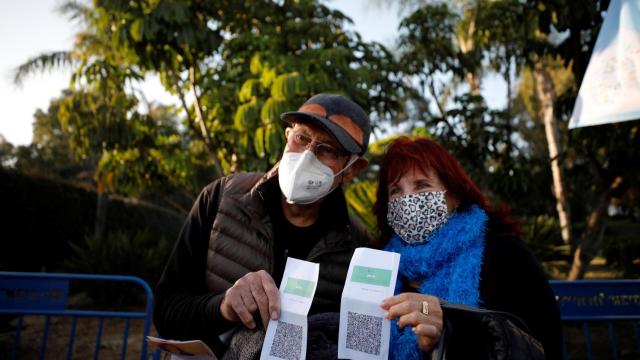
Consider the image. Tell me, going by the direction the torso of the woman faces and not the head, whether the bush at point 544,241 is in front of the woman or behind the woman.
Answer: behind

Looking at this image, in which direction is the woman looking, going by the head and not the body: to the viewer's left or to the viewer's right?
to the viewer's left

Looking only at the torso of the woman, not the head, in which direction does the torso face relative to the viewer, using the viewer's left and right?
facing the viewer and to the left of the viewer

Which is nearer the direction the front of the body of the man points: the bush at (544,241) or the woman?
the woman

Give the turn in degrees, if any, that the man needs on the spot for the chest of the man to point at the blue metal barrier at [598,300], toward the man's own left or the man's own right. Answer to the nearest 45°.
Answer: approximately 90° to the man's own left

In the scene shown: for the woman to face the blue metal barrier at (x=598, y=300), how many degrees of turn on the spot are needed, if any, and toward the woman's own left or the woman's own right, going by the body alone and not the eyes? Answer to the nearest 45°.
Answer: approximately 180°

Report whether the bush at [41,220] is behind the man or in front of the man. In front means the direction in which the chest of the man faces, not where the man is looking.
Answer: behind

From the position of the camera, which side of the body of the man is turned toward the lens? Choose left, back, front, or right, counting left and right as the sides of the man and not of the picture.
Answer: front

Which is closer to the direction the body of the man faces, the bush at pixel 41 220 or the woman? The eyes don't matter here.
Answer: the woman

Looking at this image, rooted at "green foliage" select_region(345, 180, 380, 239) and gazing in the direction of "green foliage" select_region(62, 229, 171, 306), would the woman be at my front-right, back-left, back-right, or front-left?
back-left

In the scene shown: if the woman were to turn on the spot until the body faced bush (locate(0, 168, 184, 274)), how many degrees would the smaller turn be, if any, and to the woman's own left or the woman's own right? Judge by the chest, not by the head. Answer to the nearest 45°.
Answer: approximately 90° to the woman's own right

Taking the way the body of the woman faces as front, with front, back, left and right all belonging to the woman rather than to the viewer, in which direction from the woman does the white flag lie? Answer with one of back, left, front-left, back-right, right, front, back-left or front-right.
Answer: back

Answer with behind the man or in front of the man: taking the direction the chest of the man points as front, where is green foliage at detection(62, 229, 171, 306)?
behind

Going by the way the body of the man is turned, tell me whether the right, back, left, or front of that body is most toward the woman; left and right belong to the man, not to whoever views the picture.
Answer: left

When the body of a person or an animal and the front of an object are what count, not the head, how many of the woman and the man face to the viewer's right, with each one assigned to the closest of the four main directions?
0
